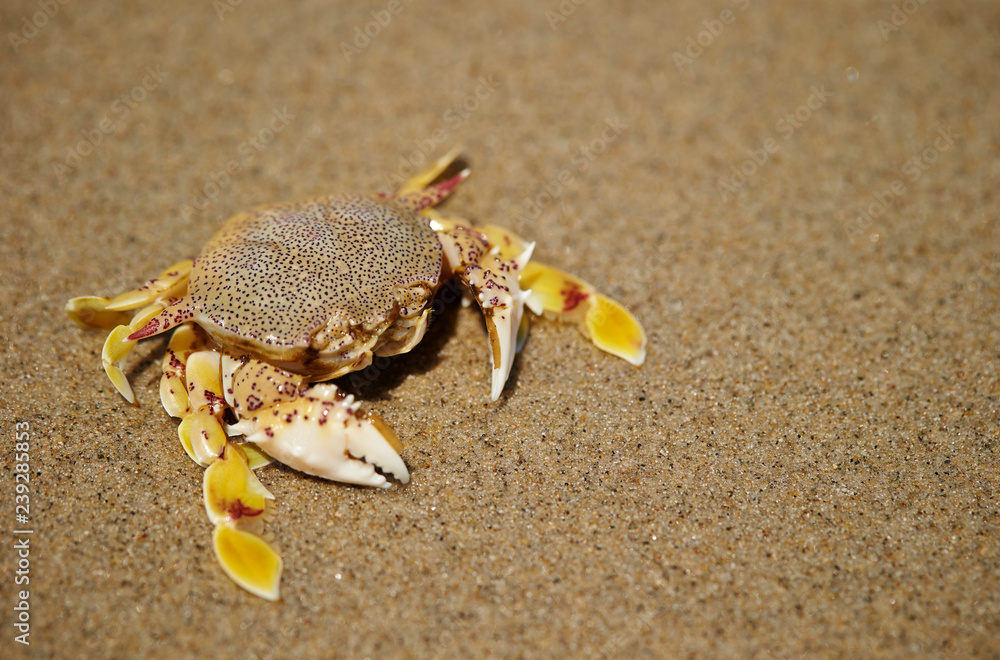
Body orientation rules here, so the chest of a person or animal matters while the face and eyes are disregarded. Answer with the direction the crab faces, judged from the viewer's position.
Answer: facing the viewer and to the right of the viewer
